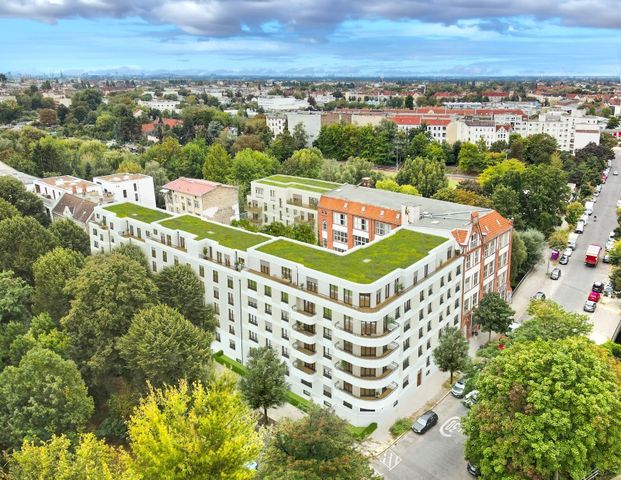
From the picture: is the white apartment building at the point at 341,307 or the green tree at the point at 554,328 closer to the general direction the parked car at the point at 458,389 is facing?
the white apartment building

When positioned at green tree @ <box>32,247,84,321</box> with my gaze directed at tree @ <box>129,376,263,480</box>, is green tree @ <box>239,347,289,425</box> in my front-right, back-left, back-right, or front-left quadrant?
front-left

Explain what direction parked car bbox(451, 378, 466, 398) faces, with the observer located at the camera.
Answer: facing the viewer and to the left of the viewer

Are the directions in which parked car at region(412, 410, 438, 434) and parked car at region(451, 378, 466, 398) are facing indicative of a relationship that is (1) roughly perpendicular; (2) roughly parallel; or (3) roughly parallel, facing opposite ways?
roughly parallel

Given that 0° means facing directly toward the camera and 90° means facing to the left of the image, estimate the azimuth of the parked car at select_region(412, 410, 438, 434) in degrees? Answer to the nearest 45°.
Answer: approximately 45°

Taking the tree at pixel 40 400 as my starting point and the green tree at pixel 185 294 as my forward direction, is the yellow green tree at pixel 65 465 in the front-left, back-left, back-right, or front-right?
back-right

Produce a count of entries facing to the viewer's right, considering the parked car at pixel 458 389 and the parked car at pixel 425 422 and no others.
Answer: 0

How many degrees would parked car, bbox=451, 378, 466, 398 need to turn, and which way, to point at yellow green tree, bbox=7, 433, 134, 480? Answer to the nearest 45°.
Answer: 0° — it already faces it

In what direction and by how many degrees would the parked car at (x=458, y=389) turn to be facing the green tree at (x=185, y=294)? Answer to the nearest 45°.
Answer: approximately 45° to its right
